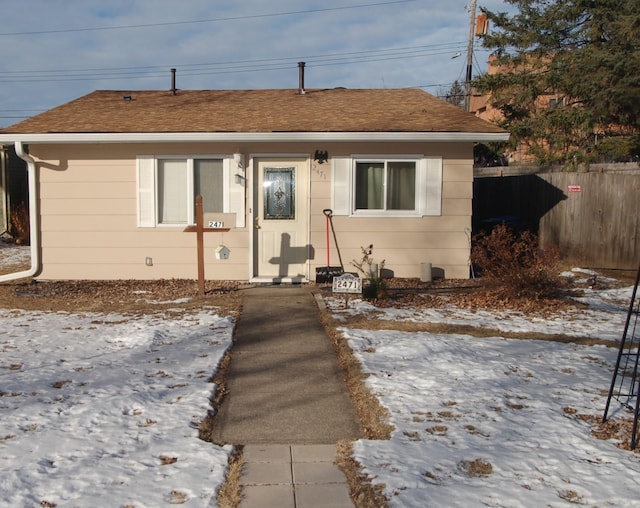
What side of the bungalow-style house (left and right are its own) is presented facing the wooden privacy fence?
left

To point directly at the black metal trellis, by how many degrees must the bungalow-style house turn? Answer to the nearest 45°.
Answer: approximately 45° to its left

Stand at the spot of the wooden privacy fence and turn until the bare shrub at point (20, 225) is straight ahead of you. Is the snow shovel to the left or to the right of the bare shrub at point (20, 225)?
left

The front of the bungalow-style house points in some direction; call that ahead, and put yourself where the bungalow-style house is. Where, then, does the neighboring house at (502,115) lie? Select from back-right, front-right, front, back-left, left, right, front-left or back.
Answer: back-left

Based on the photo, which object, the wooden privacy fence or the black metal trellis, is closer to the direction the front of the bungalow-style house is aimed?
the black metal trellis

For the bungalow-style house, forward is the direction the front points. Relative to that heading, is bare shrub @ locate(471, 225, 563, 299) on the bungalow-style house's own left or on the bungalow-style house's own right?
on the bungalow-style house's own left

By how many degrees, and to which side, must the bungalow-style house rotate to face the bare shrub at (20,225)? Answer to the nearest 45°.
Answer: approximately 135° to its right

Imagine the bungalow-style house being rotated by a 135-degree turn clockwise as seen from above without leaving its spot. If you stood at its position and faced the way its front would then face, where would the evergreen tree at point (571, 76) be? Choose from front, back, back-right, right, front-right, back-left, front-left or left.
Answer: right

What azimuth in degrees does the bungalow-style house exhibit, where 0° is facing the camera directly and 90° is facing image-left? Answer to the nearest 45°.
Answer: approximately 0°
